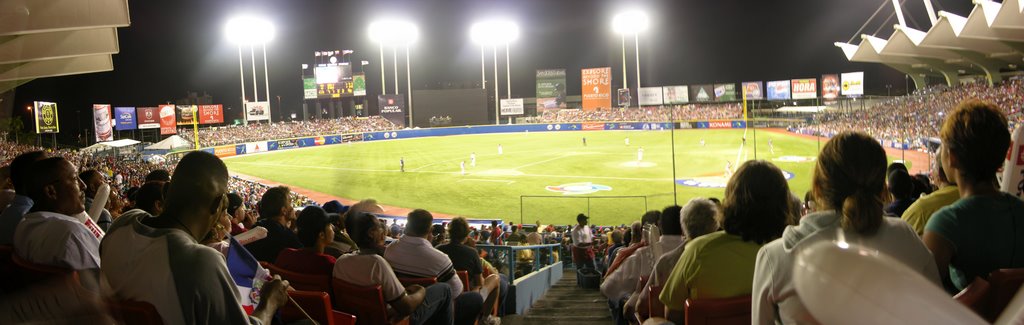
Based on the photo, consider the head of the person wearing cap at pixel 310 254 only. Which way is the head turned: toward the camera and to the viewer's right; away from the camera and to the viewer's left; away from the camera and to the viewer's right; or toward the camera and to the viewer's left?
away from the camera and to the viewer's right

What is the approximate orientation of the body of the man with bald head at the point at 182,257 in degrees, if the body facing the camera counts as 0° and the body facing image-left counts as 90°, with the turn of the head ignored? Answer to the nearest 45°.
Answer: approximately 225°

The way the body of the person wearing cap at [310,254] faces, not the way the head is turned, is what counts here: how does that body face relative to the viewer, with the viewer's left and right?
facing away from the viewer and to the right of the viewer

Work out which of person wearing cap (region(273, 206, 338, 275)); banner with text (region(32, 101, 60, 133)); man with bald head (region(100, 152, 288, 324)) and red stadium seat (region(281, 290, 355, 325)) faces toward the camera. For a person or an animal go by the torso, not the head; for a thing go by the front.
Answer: the banner with text

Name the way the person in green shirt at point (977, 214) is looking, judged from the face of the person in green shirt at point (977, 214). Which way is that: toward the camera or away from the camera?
away from the camera

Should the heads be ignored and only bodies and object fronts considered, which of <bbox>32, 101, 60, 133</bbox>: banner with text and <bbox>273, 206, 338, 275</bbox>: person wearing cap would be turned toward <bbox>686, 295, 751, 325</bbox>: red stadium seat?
the banner with text

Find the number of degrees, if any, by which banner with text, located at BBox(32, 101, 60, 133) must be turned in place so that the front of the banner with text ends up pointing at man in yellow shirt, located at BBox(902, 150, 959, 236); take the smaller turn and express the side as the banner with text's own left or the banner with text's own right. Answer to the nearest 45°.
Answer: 0° — it already faces them

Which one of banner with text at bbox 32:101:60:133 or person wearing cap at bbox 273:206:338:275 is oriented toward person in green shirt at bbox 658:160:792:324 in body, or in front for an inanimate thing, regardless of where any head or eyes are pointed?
the banner with text

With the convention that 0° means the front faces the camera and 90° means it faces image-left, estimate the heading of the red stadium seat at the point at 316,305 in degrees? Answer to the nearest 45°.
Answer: approximately 225°

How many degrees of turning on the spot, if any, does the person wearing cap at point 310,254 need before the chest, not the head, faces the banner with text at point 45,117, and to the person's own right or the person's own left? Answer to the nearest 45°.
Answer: approximately 45° to the person's own left
